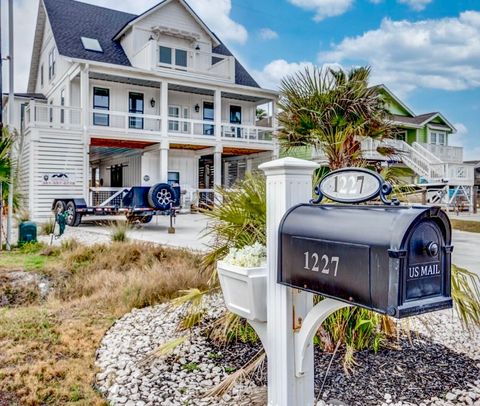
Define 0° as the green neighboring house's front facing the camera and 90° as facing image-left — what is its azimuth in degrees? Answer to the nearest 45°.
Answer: approximately 315°

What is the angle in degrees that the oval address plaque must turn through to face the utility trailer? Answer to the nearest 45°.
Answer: approximately 135° to its right

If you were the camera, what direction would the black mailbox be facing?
facing the viewer and to the right of the viewer

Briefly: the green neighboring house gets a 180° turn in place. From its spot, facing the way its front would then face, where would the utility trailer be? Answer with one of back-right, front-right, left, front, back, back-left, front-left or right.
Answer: left

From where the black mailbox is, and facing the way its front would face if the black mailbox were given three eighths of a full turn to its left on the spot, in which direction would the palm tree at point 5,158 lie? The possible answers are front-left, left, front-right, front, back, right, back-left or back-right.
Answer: front-left

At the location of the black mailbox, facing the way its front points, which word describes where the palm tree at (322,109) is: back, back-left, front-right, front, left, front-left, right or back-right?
back-left

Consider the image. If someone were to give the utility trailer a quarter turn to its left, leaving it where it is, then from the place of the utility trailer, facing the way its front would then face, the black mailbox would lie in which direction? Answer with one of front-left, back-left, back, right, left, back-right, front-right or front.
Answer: back-right

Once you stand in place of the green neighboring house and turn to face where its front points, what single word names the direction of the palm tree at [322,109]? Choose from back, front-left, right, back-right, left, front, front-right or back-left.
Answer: front-right

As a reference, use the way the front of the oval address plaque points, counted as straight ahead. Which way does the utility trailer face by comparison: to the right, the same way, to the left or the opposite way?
to the left

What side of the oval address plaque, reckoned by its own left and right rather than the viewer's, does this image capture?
front

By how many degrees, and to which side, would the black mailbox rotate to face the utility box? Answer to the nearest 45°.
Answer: approximately 180°

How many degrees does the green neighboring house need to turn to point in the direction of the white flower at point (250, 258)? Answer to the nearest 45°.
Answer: approximately 45° to its right

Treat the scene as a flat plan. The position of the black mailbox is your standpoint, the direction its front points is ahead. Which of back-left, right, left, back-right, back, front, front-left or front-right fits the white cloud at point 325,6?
back-left

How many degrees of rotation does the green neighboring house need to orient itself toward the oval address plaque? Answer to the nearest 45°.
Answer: approximately 45° to its right

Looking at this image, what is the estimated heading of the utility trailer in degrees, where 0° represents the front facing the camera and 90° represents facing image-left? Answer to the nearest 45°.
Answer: approximately 315°
